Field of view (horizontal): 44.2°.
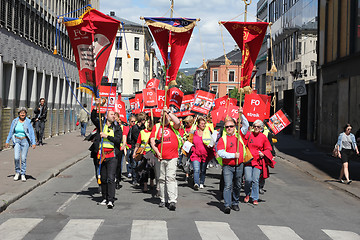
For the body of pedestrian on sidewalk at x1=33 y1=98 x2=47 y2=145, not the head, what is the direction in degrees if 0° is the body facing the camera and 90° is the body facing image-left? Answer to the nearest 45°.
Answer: approximately 0°

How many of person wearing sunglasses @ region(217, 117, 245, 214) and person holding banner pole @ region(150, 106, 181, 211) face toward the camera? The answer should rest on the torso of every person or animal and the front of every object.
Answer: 2

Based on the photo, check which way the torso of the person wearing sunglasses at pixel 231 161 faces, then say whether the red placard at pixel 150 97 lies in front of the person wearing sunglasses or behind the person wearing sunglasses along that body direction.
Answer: behind

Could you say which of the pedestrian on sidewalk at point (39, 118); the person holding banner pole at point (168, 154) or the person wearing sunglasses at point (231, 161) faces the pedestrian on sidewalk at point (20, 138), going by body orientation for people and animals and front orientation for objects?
the pedestrian on sidewalk at point (39, 118)

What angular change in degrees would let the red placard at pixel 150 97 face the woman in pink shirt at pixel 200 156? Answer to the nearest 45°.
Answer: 0° — it already faces them

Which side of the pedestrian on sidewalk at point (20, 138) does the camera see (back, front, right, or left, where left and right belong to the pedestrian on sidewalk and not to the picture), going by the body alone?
front

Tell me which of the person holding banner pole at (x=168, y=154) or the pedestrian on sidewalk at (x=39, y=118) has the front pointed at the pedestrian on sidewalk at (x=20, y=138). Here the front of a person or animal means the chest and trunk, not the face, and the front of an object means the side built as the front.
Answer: the pedestrian on sidewalk at (x=39, y=118)

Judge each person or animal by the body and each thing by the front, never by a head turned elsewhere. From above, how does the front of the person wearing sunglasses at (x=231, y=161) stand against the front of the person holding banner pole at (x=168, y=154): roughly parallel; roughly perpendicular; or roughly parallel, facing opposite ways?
roughly parallel

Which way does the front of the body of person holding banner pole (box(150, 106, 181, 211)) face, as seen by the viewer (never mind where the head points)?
toward the camera

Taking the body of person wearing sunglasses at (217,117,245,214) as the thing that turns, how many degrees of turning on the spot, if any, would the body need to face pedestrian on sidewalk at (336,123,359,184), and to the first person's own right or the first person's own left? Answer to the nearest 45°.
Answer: approximately 135° to the first person's own left

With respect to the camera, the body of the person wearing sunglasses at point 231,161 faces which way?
toward the camera

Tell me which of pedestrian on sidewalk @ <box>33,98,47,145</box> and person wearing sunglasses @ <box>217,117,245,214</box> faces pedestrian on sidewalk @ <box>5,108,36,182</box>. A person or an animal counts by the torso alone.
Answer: pedestrian on sidewalk @ <box>33,98,47,145</box>

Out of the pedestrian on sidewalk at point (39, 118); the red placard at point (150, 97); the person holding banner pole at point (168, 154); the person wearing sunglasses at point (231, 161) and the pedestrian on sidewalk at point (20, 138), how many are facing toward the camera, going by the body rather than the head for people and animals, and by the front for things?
5

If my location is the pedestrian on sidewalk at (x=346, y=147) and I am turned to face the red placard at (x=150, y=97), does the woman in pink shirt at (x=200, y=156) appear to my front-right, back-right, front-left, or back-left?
front-left

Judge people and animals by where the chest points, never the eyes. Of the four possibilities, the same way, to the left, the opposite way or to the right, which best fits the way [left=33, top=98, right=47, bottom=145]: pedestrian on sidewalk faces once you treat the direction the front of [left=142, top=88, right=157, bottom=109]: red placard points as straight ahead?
the same way
